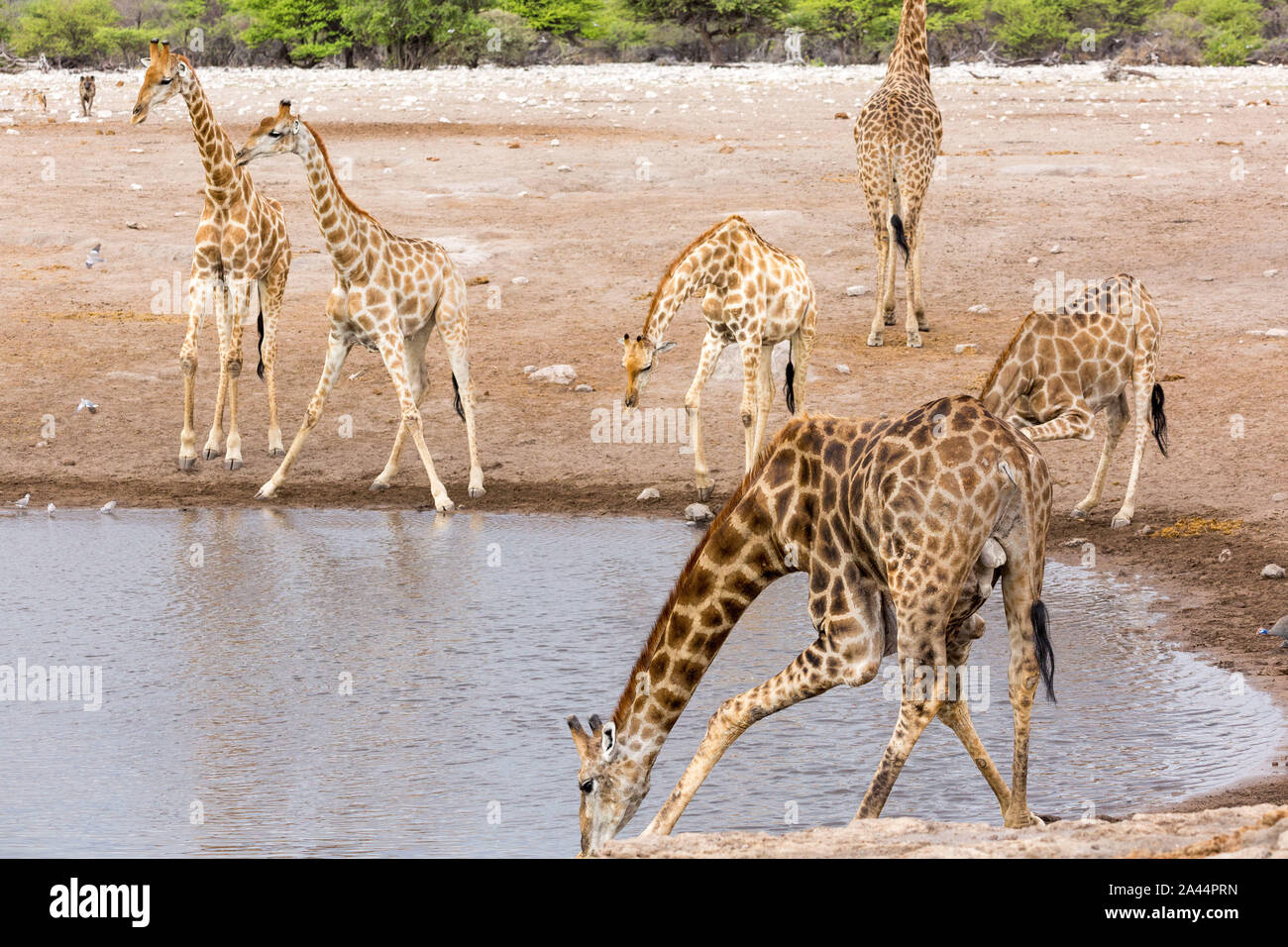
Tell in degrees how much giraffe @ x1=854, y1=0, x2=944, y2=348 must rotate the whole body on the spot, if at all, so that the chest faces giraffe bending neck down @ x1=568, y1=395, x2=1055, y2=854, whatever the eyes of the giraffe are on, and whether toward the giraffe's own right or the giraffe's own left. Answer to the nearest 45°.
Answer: approximately 180°

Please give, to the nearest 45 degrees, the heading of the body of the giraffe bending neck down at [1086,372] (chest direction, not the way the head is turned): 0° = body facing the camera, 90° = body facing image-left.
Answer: approximately 90°

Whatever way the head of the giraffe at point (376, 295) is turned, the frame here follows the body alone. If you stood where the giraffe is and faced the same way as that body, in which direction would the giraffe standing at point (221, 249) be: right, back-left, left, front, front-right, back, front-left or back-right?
right

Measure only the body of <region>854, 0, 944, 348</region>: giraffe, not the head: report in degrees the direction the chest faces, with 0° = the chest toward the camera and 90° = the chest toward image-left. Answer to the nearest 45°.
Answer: approximately 180°

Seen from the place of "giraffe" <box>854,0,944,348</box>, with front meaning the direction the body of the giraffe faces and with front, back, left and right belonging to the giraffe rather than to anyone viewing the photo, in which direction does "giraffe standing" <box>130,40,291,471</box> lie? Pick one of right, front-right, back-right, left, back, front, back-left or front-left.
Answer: back-left

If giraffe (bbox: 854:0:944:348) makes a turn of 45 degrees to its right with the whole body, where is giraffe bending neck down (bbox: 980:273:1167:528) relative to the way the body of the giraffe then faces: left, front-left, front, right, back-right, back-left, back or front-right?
back-right

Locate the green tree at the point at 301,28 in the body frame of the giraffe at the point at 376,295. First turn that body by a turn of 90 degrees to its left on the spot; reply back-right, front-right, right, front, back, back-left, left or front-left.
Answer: back-left

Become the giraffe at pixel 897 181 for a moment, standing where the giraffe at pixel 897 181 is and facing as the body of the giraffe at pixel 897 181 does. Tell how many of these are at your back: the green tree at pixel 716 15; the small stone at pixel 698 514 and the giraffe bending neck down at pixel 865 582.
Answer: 2

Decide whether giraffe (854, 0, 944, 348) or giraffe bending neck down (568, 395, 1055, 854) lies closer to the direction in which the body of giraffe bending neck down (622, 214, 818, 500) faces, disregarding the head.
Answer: the giraffe bending neck down

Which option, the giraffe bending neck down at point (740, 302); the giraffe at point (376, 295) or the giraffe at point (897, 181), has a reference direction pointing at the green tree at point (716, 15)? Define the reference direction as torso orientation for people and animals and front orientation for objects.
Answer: the giraffe at point (897, 181)

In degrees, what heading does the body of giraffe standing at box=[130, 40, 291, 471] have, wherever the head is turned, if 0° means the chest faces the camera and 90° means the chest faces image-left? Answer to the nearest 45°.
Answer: approximately 45°
